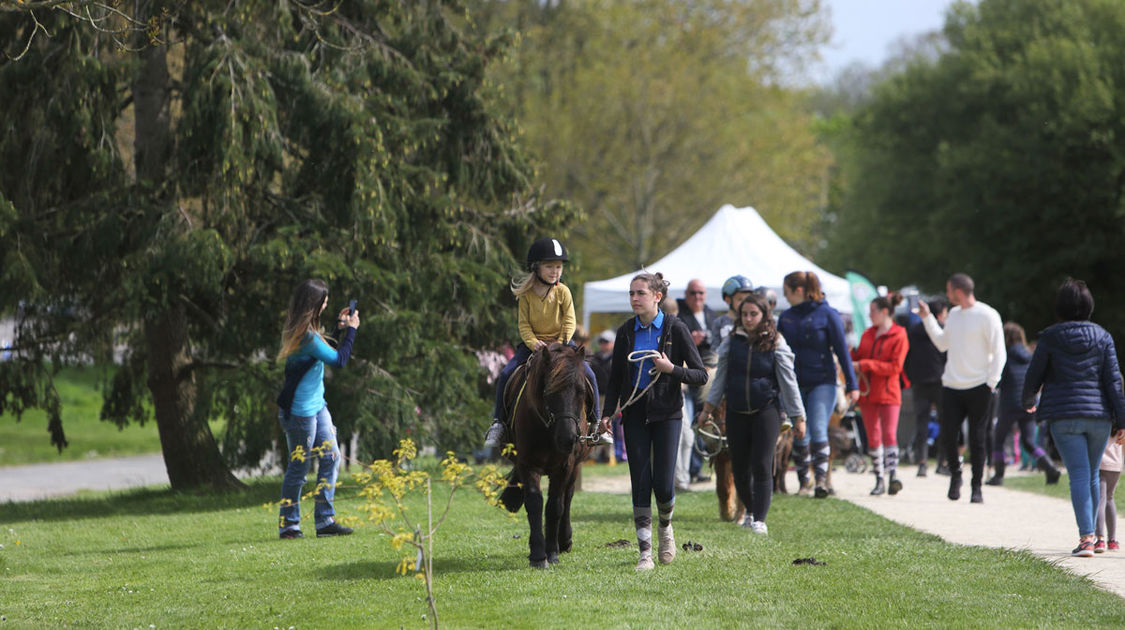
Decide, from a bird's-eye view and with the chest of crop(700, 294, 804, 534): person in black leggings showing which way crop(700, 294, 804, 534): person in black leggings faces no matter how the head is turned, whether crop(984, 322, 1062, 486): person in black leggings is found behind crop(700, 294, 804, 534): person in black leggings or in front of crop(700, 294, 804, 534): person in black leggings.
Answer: behind

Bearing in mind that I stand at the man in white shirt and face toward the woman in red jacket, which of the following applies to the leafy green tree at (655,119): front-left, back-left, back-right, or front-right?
front-right

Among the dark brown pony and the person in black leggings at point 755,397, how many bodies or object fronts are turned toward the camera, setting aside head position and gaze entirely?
2

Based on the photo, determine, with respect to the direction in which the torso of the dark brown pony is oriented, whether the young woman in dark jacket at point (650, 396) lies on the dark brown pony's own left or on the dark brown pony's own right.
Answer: on the dark brown pony's own left

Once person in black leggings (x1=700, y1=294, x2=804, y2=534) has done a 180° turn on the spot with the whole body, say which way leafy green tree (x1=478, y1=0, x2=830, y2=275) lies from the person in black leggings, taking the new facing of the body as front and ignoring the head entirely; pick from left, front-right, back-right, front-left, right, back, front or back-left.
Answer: front

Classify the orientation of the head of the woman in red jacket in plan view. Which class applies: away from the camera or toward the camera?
toward the camera

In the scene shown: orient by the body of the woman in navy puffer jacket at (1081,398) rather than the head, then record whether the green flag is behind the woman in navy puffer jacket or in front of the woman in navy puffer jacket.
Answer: in front

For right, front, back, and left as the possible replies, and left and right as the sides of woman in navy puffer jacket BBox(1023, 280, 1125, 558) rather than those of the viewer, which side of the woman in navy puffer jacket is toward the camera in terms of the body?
back

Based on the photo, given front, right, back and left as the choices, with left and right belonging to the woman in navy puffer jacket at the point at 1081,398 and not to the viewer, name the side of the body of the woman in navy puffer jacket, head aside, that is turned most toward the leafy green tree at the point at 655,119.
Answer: front

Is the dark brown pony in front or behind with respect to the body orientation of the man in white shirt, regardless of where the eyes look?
in front

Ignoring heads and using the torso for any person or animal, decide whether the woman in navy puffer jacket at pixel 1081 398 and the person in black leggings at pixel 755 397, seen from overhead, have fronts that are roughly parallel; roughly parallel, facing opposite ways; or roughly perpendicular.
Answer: roughly parallel, facing opposite ways

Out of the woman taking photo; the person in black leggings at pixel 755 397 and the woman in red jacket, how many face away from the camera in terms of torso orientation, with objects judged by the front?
0

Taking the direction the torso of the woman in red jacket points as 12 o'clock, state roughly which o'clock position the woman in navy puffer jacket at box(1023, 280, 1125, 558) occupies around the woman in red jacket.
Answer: The woman in navy puffer jacket is roughly at 10 o'clock from the woman in red jacket.

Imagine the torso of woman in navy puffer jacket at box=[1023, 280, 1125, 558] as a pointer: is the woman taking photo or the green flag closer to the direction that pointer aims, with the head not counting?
the green flag

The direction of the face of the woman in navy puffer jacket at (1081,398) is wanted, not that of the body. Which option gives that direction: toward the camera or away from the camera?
away from the camera

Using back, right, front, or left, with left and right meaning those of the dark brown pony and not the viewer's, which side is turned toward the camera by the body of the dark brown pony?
front

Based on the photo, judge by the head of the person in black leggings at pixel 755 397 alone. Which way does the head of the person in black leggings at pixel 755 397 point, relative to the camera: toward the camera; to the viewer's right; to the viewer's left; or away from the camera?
toward the camera

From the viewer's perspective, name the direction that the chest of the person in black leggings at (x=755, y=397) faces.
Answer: toward the camera

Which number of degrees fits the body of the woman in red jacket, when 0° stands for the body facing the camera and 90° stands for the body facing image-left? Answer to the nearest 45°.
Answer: approximately 45°

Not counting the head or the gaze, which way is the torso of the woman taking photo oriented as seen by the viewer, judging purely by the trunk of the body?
to the viewer's right
